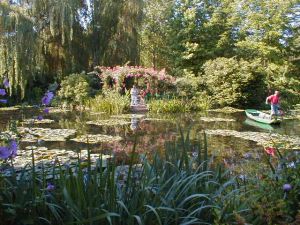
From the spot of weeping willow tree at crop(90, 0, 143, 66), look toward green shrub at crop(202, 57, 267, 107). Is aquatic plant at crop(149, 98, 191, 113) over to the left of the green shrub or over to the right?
right

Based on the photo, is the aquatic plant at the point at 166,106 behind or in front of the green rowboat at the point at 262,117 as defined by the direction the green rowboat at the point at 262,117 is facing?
in front

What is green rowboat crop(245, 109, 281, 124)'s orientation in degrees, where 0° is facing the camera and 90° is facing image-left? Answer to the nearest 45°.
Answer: approximately 135°

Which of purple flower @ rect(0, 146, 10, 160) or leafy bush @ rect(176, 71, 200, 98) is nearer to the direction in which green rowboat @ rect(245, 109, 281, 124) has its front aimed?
the leafy bush

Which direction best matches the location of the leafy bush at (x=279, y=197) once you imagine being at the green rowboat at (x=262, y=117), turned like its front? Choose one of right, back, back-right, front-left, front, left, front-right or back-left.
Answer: back-left

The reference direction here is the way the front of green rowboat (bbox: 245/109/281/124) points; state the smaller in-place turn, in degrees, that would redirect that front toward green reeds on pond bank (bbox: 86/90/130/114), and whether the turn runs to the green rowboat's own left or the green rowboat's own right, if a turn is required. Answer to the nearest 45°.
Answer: approximately 45° to the green rowboat's own left

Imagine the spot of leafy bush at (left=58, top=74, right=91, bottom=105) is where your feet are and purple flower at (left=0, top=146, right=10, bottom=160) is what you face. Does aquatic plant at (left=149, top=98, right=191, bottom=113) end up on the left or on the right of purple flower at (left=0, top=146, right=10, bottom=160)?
left

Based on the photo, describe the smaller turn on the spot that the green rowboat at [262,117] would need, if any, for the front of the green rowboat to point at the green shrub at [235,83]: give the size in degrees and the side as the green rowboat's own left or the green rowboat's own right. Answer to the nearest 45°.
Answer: approximately 45° to the green rowboat's own right

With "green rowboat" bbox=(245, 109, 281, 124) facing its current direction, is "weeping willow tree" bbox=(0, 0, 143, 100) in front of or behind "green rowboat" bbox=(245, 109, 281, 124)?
in front

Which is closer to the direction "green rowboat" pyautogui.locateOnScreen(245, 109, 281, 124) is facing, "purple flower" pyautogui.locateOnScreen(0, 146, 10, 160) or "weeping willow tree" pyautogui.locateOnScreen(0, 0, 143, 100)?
the weeping willow tree

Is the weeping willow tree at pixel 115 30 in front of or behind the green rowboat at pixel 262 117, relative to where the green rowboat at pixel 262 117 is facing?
in front
